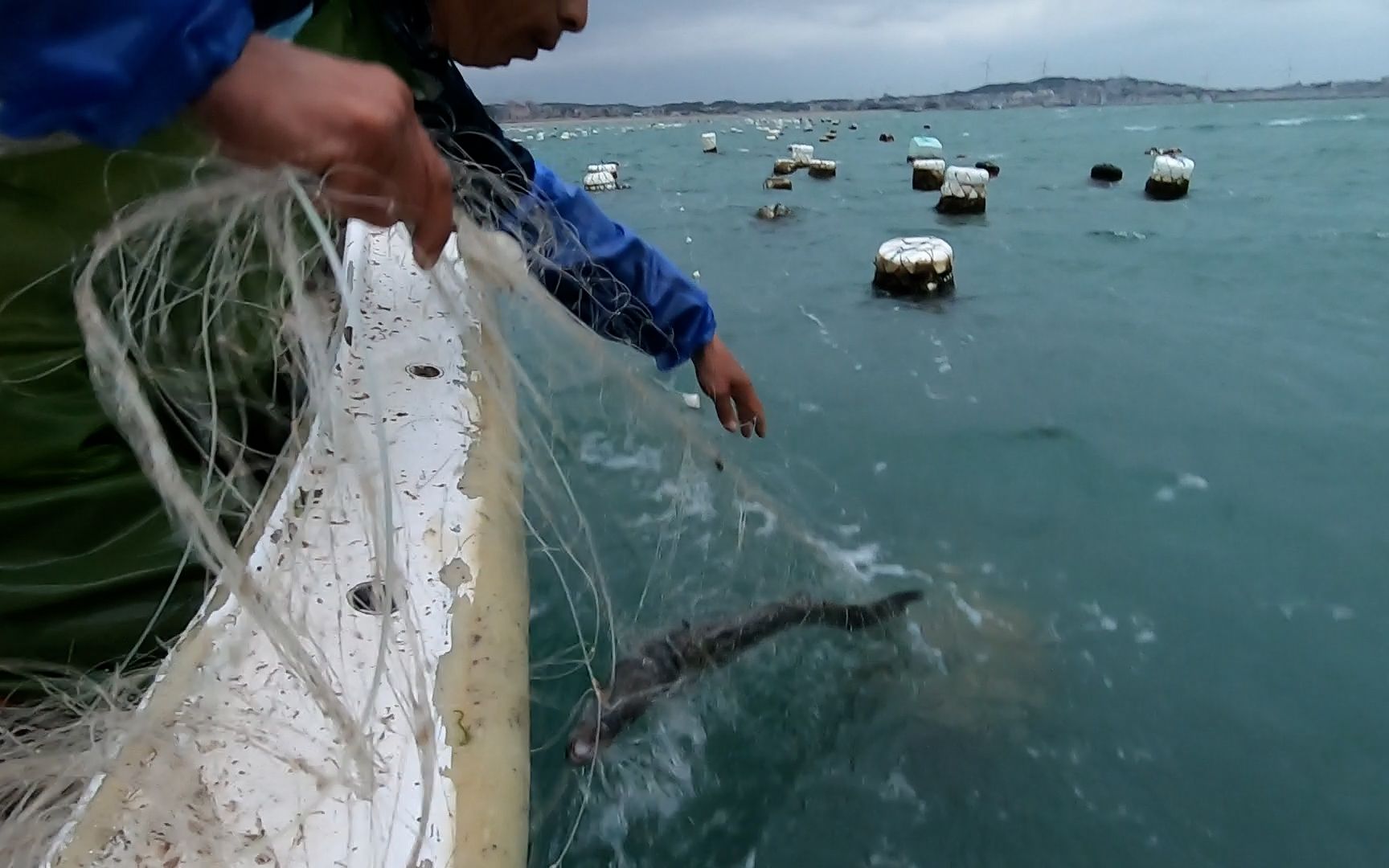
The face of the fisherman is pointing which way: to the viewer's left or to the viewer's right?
to the viewer's right

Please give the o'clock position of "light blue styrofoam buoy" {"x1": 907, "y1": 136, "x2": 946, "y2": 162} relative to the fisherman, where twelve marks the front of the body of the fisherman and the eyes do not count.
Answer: The light blue styrofoam buoy is roughly at 10 o'clock from the fisherman.

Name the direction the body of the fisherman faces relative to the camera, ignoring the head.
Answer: to the viewer's right

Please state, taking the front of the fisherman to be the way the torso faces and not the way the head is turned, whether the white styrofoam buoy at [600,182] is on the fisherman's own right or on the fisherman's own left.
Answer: on the fisherman's own left

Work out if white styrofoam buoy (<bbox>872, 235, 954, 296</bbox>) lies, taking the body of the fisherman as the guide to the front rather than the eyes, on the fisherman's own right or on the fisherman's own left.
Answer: on the fisherman's own left
